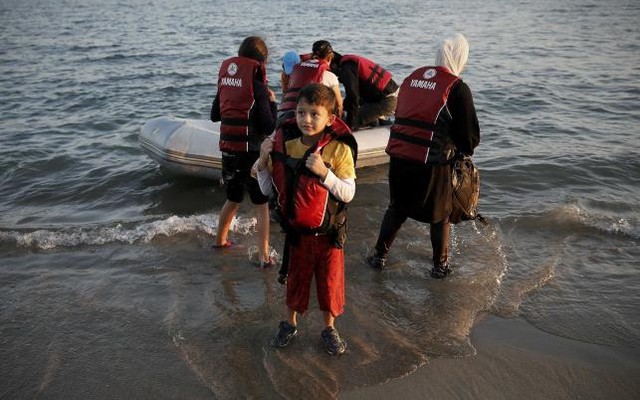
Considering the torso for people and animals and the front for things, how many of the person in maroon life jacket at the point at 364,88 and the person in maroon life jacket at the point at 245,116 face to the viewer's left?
1

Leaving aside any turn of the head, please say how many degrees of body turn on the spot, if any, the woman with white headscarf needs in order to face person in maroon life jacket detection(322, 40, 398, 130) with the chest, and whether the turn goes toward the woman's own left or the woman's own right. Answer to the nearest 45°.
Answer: approximately 45° to the woman's own left

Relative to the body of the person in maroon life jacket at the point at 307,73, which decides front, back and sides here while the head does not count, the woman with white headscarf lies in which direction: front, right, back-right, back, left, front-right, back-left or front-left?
right

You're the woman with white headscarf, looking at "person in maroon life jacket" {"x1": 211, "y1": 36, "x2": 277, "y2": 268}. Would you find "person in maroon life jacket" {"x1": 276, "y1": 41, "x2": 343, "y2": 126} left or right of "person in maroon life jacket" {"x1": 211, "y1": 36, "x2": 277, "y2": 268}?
right

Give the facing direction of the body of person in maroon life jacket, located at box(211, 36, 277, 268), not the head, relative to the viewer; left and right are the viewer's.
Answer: facing away from the viewer and to the right of the viewer

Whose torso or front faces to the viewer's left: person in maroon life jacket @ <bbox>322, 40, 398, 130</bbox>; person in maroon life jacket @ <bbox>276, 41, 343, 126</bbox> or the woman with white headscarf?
person in maroon life jacket @ <bbox>322, 40, 398, 130</bbox>

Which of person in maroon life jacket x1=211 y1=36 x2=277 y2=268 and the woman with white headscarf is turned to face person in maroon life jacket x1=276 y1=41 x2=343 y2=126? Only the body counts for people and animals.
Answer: person in maroon life jacket x1=211 y1=36 x2=277 y2=268

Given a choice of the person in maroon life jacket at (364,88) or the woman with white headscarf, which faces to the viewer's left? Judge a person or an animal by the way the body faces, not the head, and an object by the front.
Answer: the person in maroon life jacket

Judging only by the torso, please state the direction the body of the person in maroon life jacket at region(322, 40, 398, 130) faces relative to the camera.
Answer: to the viewer's left

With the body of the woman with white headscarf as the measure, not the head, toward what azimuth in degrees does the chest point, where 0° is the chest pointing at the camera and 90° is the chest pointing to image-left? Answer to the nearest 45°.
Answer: approximately 225°

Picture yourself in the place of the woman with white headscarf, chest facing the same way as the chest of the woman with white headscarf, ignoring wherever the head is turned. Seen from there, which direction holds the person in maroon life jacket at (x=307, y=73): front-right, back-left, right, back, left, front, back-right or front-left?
left
